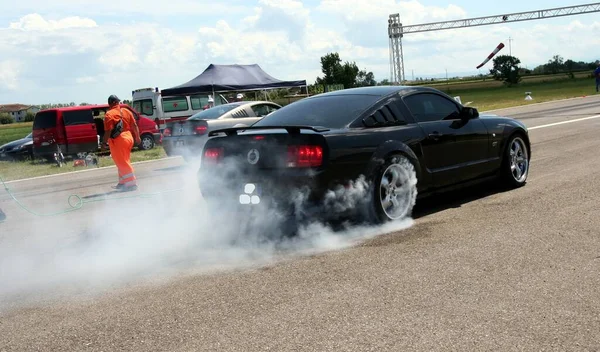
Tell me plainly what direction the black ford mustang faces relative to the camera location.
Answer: facing away from the viewer and to the right of the viewer

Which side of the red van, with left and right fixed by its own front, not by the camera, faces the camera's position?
right

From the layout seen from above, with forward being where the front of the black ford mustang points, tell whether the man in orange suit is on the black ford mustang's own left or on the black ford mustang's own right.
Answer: on the black ford mustang's own left

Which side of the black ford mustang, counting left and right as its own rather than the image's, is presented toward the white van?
left

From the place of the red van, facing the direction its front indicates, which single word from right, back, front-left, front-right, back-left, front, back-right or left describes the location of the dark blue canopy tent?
front-left
